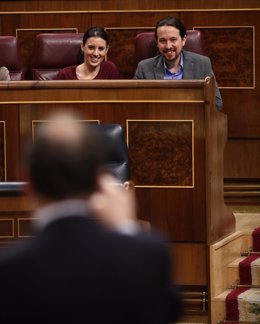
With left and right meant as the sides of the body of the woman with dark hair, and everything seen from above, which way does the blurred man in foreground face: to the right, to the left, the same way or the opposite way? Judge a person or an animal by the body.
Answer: the opposite way

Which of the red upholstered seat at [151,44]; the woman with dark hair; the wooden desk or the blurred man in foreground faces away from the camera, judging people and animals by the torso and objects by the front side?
the blurred man in foreground

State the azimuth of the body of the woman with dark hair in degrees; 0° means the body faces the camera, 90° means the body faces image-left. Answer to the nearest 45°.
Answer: approximately 0°

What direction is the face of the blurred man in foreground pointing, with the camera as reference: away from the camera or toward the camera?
away from the camera

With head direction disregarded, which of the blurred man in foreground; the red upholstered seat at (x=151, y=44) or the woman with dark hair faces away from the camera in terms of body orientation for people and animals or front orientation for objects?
the blurred man in foreground

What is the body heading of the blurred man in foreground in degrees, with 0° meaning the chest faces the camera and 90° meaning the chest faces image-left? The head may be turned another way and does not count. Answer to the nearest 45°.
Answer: approximately 180°
